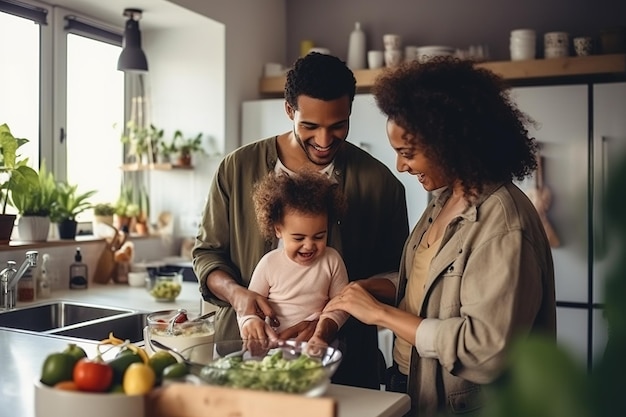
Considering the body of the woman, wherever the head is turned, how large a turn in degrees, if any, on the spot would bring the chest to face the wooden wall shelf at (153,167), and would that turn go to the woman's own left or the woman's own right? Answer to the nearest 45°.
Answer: approximately 90° to the woman's own right

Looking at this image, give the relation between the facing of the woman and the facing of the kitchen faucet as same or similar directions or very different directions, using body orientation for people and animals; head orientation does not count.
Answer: very different directions

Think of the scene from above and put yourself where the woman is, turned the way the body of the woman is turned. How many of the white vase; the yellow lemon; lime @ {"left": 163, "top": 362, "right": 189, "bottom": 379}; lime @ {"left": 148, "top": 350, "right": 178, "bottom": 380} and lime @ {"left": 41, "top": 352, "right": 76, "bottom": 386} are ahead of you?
4

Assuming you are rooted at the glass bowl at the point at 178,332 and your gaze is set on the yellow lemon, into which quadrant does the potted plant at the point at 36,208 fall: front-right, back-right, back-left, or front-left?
back-right

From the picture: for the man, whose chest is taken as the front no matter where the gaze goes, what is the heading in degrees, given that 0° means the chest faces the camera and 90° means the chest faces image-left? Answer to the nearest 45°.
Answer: approximately 0°

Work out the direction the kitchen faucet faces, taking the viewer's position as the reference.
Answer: facing to the right of the viewer

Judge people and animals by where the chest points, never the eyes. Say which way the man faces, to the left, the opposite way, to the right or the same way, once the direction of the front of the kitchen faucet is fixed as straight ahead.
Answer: to the right
